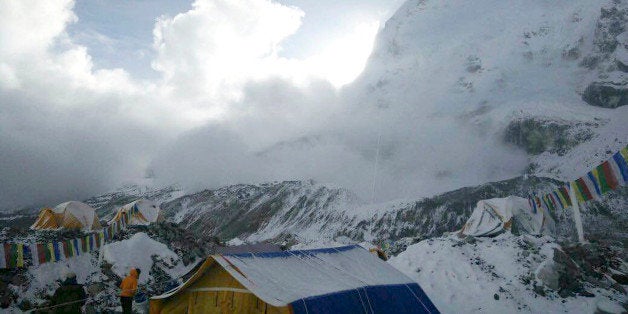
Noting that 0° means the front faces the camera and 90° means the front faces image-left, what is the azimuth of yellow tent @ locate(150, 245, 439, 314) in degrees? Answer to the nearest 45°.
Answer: approximately 45°

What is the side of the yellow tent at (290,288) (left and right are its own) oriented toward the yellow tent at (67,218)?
right

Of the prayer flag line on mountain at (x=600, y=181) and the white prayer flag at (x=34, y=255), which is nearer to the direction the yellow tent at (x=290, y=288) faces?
the white prayer flag

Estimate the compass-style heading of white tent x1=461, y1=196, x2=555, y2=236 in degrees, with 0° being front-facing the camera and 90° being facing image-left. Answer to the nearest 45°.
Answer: approximately 45°

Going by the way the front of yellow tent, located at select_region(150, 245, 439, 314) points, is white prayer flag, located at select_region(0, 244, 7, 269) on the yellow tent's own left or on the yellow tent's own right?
on the yellow tent's own right

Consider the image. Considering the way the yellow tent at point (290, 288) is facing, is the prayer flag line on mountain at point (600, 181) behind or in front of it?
behind

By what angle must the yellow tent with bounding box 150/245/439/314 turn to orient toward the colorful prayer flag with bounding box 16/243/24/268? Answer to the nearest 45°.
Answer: approximately 90° to its right
